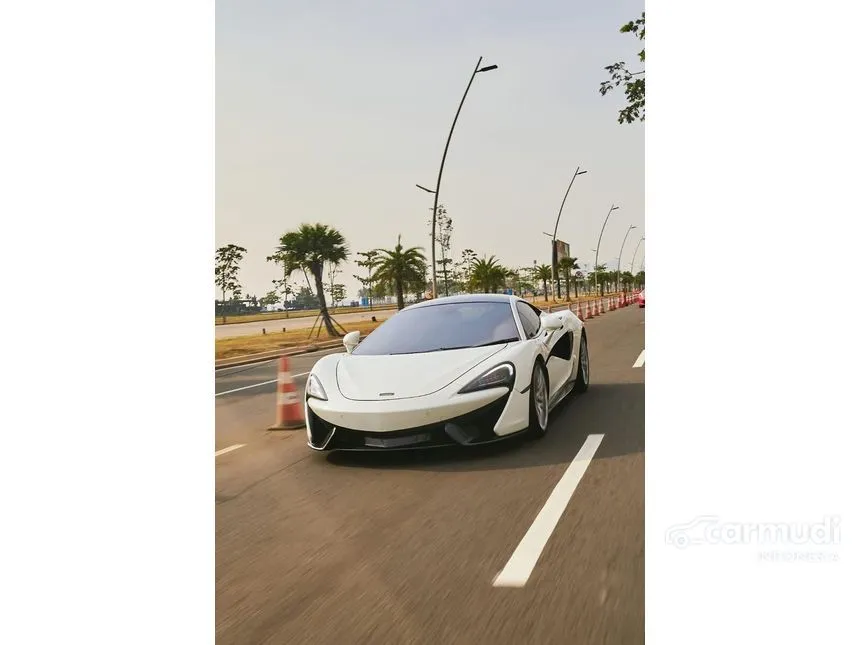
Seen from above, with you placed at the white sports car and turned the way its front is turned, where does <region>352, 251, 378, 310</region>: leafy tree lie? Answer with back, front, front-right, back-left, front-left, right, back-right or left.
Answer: back-right

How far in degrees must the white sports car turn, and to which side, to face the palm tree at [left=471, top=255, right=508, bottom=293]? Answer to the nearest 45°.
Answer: approximately 135° to its right

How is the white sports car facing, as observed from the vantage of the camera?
facing the viewer and to the left of the viewer

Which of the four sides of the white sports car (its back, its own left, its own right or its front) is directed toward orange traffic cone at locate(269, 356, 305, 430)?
right

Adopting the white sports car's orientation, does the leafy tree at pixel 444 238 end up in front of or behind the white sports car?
behind

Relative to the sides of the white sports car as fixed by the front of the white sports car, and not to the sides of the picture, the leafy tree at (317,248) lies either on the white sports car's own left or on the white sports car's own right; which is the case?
on the white sports car's own right

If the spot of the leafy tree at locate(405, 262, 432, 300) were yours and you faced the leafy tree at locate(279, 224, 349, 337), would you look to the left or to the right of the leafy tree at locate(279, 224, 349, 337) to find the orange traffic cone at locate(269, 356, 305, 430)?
left

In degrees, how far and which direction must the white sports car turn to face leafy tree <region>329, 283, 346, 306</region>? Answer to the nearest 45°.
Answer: approximately 135° to its right

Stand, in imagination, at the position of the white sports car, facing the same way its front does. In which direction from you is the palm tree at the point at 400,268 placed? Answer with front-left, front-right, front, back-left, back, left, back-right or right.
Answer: back-right

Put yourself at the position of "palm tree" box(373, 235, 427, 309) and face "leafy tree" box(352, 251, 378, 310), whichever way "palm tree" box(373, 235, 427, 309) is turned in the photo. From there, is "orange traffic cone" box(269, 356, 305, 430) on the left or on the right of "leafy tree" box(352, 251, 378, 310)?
left

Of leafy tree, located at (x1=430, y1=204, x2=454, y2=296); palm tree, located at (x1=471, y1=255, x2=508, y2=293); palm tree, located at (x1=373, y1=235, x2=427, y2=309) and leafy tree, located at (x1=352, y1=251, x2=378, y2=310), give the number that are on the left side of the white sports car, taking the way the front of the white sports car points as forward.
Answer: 0

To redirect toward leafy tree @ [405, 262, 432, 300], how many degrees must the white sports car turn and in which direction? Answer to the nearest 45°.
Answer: approximately 135° to its right
